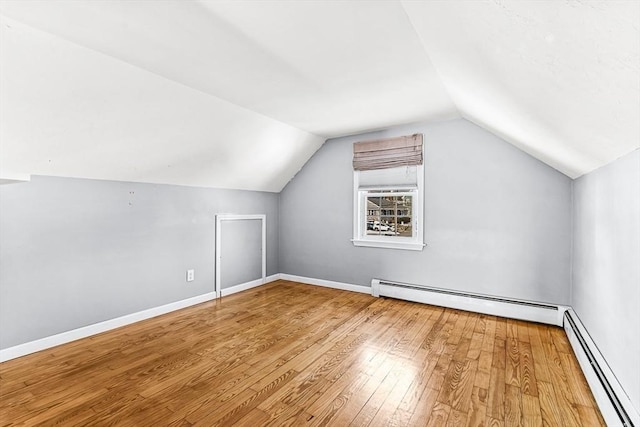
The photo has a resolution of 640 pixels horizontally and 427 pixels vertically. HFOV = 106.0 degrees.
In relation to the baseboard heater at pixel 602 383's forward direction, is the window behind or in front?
in front

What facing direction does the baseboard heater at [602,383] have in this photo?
to the viewer's left

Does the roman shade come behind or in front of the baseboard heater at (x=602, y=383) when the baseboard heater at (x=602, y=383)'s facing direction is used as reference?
in front

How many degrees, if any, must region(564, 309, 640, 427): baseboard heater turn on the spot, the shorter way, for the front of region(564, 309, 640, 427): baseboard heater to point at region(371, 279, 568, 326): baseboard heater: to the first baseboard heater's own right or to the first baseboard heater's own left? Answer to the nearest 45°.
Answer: approximately 45° to the first baseboard heater's own right
